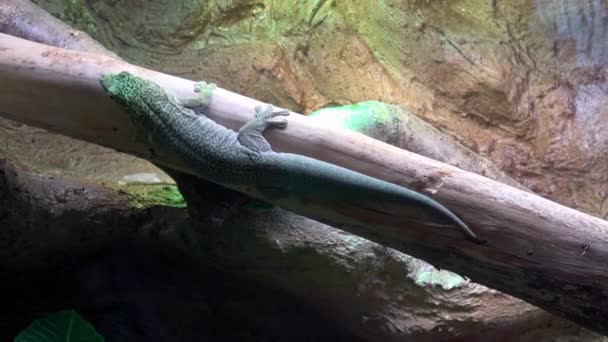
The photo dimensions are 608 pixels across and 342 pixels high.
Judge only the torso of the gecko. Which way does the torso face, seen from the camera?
to the viewer's left
